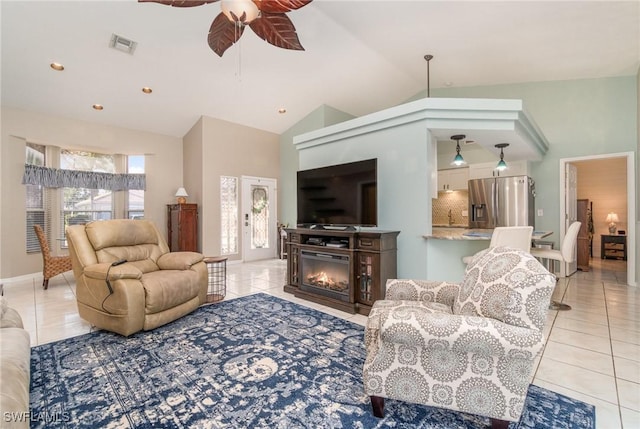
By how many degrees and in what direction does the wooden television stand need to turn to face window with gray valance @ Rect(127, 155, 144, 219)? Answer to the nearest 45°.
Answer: approximately 90° to its right

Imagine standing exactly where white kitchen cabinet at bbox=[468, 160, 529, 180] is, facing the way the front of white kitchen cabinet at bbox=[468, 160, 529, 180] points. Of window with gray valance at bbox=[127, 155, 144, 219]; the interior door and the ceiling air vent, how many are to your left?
1

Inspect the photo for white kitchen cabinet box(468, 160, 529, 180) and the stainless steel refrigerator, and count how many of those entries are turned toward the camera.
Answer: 2

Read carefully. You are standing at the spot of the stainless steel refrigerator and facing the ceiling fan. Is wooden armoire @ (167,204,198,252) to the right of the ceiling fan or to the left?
right

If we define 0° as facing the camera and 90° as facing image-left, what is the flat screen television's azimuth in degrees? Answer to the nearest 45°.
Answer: approximately 45°

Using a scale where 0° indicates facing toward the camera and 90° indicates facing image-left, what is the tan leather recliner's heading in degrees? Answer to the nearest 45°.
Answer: approximately 315°

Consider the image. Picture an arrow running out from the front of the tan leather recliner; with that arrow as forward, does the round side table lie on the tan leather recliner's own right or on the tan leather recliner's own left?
on the tan leather recliner's own left

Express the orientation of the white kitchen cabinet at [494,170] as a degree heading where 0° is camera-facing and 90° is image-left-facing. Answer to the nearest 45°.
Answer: approximately 0°

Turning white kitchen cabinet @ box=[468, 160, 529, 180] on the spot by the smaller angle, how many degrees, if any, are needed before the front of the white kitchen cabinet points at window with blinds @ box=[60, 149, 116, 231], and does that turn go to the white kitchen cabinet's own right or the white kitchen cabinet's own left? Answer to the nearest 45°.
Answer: approximately 45° to the white kitchen cabinet's own right

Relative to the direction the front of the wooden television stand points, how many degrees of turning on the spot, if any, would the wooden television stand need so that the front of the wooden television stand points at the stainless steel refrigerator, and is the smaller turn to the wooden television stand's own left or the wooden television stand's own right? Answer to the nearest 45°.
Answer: approximately 180°

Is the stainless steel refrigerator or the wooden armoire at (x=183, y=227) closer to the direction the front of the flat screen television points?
the wooden armoire
